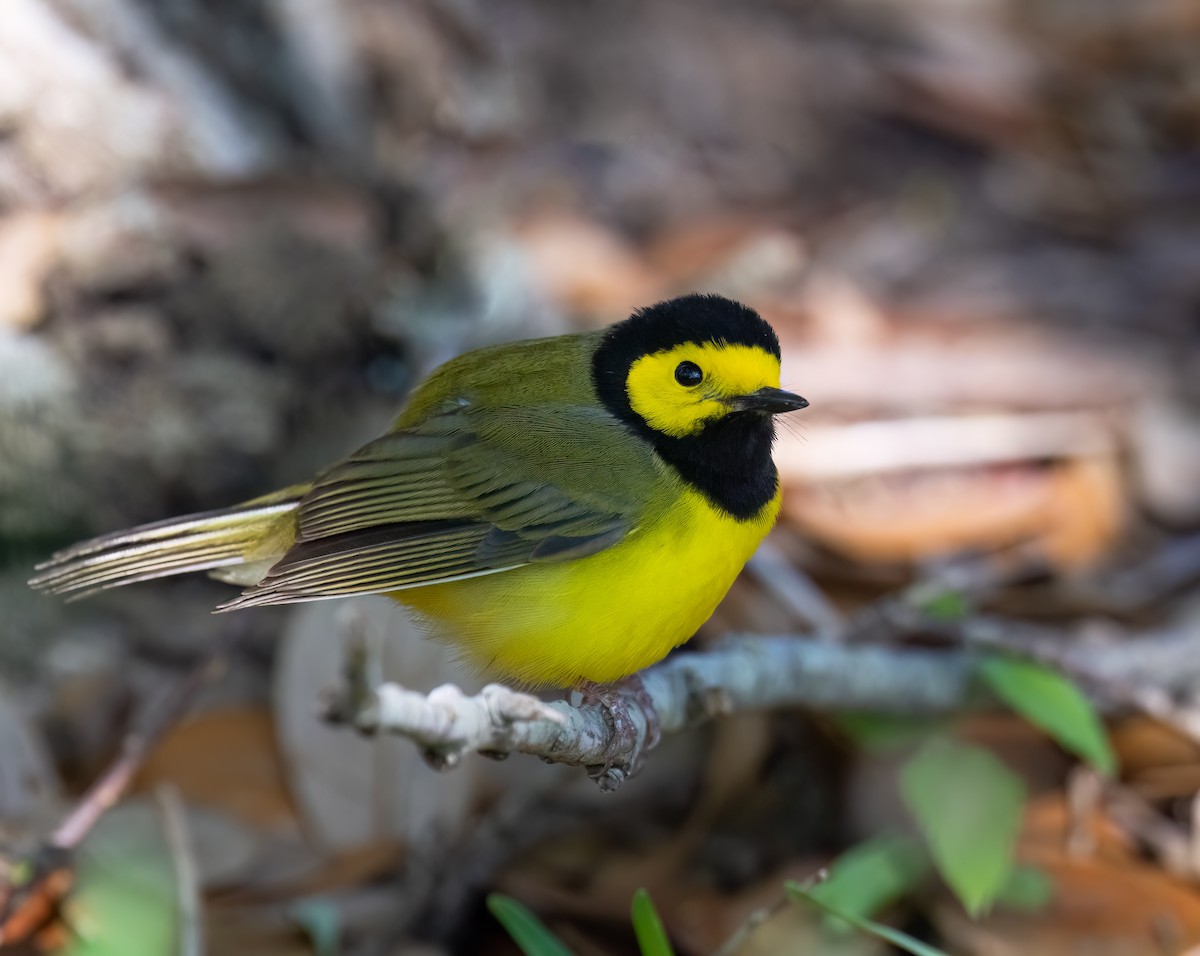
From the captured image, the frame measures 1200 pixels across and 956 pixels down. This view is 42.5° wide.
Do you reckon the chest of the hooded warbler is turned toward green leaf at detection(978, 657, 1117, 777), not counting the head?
yes

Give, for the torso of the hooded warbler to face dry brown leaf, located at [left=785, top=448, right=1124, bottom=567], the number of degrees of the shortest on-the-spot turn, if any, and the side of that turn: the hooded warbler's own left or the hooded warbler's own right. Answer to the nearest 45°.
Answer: approximately 45° to the hooded warbler's own left

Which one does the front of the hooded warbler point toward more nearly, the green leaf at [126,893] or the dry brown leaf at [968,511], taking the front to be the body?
the dry brown leaf

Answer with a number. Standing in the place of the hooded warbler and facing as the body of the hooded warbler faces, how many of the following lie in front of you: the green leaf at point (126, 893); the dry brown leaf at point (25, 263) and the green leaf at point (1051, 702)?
1

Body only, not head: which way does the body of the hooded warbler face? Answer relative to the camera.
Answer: to the viewer's right

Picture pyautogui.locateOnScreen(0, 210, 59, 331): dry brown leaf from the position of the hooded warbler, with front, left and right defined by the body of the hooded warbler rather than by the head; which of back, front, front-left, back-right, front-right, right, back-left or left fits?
back-left
